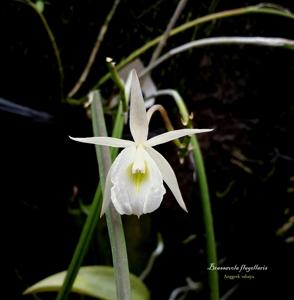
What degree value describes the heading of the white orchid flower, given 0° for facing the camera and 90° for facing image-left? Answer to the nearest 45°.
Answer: approximately 0°

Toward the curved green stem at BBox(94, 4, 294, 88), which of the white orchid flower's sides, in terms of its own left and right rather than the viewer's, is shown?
back

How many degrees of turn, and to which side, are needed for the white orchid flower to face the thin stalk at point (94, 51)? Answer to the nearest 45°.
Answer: approximately 180°

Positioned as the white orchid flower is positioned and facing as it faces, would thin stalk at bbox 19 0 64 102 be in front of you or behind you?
behind
